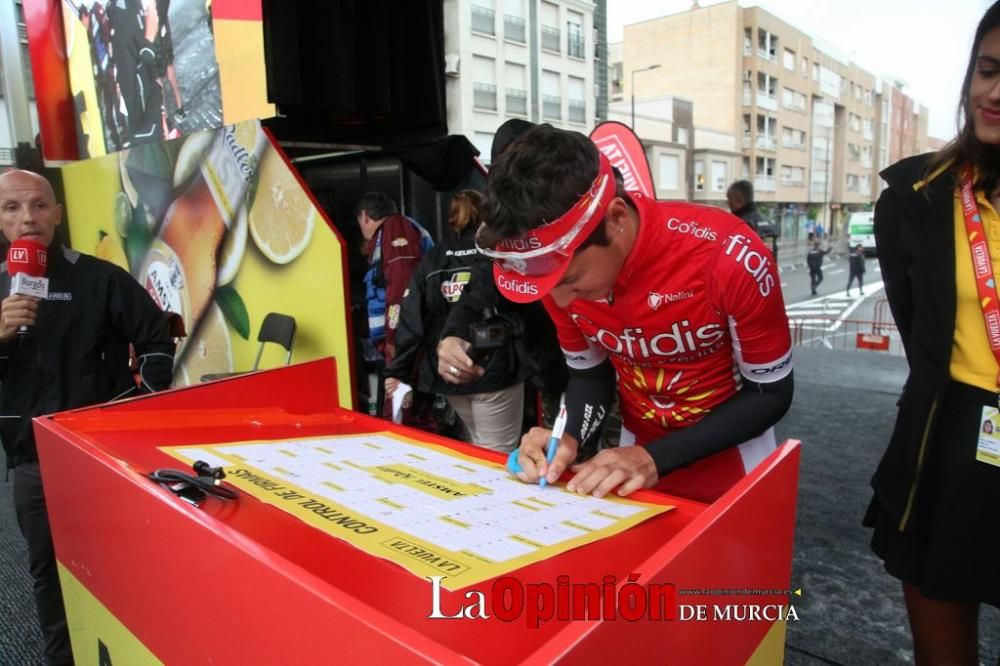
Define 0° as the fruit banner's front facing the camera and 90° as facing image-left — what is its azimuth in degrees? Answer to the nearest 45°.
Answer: approximately 0°

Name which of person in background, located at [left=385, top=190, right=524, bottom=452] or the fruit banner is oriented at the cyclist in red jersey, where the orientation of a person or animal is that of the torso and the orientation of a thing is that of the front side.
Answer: the fruit banner

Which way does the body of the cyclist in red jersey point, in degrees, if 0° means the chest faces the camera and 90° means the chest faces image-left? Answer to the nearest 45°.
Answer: approximately 45°
